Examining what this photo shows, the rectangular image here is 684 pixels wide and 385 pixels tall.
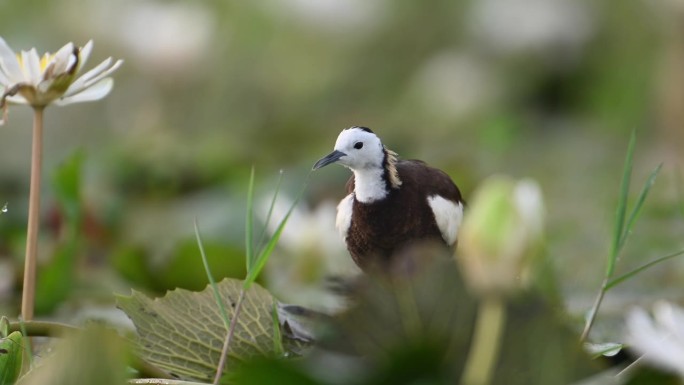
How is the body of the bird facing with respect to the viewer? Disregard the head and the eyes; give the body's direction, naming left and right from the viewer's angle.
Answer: facing the viewer and to the left of the viewer
